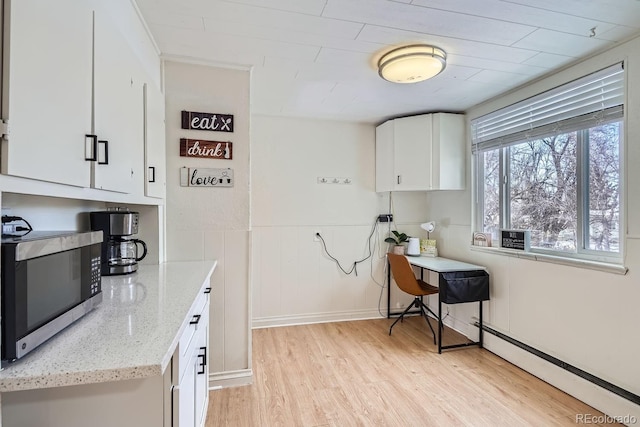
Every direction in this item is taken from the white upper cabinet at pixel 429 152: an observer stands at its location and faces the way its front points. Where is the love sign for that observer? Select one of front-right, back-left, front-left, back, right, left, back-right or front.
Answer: front

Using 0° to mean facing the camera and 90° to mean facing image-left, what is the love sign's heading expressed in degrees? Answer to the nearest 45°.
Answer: approximately 0°

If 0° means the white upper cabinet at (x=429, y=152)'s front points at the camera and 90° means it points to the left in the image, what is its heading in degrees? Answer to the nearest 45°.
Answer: approximately 45°

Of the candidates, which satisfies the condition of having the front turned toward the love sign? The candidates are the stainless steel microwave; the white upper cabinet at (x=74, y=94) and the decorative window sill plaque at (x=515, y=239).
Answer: the decorative window sill plaque

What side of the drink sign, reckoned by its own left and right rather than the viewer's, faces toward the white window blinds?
left

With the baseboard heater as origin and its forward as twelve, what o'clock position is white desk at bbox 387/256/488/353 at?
The white desk is roughly at 2 o'clock from the baseboard heater.

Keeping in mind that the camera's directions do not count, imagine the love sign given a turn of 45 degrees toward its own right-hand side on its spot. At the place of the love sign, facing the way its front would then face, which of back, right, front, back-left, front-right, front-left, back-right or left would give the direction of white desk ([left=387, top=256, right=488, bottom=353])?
back-left

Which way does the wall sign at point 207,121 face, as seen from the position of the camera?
facing the viewer

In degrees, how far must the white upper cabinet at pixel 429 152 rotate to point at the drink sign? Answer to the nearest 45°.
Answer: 0° — it already faces it

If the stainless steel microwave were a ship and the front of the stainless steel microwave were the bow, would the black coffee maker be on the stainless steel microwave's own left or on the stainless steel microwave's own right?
on the stainless steel microwave's own left

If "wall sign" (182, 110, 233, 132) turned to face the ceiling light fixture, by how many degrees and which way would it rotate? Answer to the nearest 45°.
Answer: approximately 45° to its left

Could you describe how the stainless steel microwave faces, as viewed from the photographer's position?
facing the viewer and to the right of the viewer

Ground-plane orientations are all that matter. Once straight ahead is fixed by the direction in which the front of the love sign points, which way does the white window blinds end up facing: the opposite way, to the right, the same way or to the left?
to the right

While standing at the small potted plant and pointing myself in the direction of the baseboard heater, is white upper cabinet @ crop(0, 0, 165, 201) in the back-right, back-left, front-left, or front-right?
front-right

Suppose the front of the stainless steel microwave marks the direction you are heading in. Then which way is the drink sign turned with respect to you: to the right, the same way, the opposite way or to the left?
to the right

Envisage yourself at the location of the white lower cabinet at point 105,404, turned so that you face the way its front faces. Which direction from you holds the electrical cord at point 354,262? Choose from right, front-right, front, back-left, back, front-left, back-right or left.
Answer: front-left

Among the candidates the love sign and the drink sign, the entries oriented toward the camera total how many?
2
